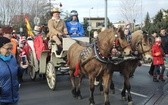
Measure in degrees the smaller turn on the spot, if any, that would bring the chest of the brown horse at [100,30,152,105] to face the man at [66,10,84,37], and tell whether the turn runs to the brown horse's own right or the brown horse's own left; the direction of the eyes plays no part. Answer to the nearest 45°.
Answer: approximately 180°

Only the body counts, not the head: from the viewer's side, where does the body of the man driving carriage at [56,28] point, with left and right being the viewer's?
facing the viewer and to the right of the viewer

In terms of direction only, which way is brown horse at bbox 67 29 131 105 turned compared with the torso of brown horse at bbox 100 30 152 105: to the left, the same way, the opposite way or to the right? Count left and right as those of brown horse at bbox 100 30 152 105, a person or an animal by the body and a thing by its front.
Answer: the same way

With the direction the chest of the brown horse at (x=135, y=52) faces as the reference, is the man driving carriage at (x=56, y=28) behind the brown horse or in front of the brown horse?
behind

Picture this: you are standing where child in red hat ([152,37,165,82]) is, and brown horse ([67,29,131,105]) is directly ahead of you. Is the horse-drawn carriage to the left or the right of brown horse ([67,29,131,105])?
right

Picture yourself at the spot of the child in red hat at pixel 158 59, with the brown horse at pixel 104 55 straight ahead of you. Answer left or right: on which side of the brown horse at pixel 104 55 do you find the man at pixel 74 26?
right

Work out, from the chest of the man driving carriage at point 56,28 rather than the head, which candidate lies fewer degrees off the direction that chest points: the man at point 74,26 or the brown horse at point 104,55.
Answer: the brown horse

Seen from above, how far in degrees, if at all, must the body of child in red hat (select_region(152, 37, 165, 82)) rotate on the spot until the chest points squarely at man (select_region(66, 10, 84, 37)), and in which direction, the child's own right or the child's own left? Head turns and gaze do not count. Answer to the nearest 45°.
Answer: approximately 90° to the child's own right

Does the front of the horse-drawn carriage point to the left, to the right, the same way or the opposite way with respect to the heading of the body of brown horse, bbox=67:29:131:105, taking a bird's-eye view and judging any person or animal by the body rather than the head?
the same way

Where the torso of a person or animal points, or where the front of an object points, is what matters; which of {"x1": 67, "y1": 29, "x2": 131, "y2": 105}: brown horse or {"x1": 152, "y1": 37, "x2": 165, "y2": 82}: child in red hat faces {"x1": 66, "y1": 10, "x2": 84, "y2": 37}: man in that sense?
the child in red hat

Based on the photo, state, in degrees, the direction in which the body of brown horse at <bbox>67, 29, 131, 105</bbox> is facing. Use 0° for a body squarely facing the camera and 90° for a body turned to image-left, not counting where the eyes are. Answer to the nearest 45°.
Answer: approximately 315°

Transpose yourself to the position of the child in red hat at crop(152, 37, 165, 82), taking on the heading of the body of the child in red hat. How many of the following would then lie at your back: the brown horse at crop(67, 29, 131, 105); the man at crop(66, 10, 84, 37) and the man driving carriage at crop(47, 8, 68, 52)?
0

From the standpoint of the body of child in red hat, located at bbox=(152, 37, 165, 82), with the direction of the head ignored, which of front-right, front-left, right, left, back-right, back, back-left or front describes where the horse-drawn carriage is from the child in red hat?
front

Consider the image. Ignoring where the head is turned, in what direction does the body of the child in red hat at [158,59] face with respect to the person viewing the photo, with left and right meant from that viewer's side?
facing the viewer and to the left of the viewer

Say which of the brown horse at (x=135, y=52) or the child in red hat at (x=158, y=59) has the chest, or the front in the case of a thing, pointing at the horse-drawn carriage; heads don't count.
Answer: the child in red hat

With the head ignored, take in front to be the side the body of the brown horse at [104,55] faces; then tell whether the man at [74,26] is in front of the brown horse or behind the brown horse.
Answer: behind

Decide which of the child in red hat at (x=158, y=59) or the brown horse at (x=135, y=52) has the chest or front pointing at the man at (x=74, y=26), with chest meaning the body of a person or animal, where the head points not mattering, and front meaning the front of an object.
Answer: the child in red hat

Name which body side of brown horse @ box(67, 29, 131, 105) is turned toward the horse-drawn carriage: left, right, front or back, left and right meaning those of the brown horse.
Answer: back

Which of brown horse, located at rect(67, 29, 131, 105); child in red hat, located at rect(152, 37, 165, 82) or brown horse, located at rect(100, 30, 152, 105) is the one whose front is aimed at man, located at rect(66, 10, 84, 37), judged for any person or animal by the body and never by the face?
the child in red hat
